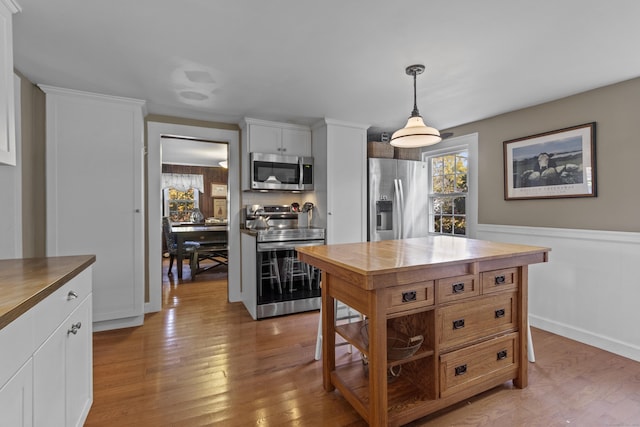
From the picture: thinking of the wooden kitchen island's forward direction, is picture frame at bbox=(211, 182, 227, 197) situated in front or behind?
behind

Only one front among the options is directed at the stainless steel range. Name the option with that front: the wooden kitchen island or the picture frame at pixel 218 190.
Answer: the picture frame

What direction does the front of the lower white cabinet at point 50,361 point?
to the viewer's right

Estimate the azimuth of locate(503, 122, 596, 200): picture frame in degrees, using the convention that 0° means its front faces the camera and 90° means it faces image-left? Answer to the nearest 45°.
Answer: approximately 45°

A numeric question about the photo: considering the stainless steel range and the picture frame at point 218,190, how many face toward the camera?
2

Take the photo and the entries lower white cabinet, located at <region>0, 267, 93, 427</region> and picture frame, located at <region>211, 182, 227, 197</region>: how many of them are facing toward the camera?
1

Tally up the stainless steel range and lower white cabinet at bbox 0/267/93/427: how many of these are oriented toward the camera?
1
